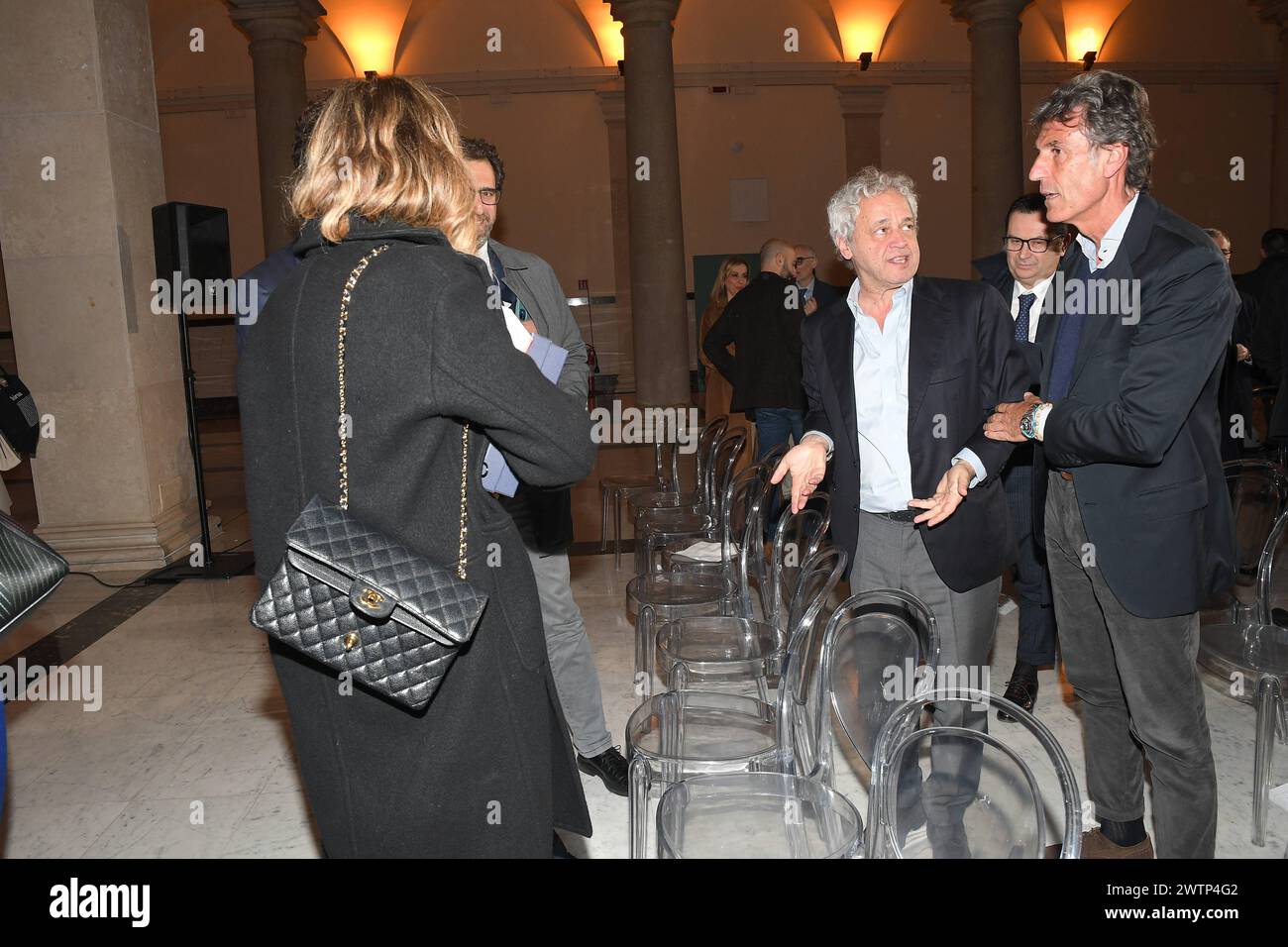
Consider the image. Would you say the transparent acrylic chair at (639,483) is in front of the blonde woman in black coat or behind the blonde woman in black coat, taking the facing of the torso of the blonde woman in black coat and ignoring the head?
in front

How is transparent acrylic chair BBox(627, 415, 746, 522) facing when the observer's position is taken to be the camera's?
facing to the left of the viewer

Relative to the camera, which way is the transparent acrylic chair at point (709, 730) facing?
to the viewer's left

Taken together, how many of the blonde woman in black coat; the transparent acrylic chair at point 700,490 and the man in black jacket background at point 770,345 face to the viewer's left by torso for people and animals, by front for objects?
1

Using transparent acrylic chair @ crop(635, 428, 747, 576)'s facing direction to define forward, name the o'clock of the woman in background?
The woman in background is roughly at 3 o'clock from the transparent acrylic chair.

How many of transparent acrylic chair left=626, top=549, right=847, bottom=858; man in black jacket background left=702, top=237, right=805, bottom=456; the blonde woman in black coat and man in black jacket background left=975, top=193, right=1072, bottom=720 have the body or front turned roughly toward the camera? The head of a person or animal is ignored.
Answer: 1

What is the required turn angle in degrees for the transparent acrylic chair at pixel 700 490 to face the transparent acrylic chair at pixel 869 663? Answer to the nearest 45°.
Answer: approximately 90° to its left

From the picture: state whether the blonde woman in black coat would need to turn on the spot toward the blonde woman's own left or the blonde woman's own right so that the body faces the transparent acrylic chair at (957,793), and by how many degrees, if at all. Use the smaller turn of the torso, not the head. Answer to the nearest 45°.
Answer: approximately 45° to the blonde woman's own right

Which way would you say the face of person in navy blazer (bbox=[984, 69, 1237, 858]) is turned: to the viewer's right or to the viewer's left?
to the viewer's left

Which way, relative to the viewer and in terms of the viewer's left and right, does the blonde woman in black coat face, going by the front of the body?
facing away from the viewer and to the right of the viewer

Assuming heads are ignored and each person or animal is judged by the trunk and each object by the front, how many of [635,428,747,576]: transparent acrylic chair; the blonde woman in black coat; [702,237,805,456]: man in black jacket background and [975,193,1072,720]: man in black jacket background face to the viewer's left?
1

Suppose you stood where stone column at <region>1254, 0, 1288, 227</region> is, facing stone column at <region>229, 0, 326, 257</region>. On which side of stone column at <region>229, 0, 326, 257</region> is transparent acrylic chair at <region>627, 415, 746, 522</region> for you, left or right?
left

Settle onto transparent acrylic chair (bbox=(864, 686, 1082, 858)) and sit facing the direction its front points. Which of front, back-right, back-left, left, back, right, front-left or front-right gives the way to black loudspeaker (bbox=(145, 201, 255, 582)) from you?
right

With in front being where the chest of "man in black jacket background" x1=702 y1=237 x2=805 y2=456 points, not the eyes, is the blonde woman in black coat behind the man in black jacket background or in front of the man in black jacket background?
behind

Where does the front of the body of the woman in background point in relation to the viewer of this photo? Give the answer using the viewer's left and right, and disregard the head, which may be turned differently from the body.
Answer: facing the viewer and to the right of the viewer

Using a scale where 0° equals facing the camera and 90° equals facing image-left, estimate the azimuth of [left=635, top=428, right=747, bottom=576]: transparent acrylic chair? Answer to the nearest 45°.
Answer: approximately 90°
